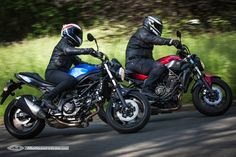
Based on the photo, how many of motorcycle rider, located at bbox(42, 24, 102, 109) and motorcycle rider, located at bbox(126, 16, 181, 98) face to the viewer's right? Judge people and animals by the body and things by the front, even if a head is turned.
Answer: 2

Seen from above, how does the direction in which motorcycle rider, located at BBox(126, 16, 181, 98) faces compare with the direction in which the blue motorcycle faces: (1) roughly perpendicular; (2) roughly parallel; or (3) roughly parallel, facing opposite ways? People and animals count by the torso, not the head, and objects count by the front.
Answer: roughly parallel

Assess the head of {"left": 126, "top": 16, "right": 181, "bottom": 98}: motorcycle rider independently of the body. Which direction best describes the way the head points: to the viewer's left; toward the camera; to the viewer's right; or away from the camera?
to the viewer's right

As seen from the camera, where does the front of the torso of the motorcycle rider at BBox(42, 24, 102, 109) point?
to the viewer's right

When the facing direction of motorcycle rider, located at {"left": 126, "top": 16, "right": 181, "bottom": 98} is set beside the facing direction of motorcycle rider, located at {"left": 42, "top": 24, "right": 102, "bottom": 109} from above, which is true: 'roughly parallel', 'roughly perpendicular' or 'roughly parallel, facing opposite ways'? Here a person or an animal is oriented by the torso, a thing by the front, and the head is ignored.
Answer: roughly parallel

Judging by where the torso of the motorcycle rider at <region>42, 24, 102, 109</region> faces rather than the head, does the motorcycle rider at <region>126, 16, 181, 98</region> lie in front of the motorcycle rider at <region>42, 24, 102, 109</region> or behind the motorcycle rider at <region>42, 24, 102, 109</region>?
in front

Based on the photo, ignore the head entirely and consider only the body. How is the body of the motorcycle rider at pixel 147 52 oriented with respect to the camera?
to the viewer's right

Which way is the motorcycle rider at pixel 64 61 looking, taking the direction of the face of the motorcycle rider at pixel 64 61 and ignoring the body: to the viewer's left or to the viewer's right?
to the viewer's right

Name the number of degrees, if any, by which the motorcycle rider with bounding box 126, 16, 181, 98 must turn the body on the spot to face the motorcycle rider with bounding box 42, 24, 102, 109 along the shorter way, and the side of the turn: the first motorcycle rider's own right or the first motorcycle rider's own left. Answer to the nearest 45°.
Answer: approximately 135° to the first motorcycle rider's own right

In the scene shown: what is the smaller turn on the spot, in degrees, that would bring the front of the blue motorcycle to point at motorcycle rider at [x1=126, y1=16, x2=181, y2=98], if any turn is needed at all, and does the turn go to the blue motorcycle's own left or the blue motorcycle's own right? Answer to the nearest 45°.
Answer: approximately 45° to the blue motorcycle's own left

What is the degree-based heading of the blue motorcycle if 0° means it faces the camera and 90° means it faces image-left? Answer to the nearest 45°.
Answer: approximately 270°

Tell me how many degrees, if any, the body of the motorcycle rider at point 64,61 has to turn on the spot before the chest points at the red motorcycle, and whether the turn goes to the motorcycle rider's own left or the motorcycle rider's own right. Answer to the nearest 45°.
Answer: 0° — they already face it
